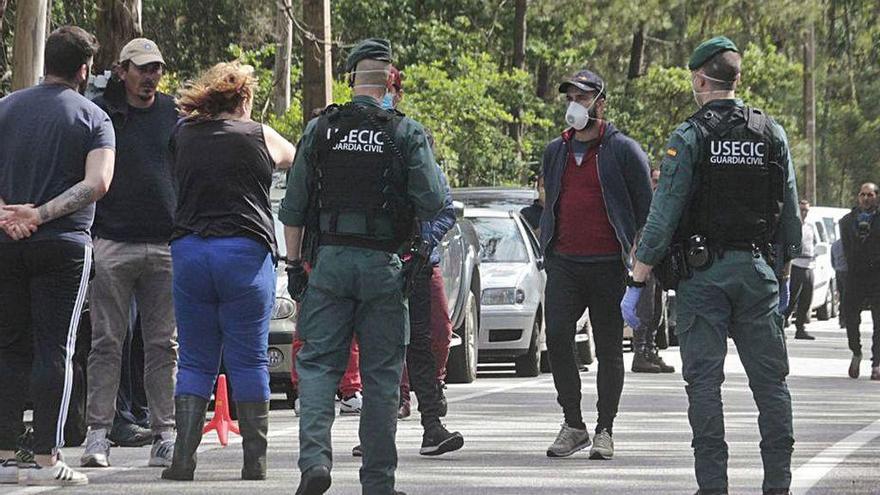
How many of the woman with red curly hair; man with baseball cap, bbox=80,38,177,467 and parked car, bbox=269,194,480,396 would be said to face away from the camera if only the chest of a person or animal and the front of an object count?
1

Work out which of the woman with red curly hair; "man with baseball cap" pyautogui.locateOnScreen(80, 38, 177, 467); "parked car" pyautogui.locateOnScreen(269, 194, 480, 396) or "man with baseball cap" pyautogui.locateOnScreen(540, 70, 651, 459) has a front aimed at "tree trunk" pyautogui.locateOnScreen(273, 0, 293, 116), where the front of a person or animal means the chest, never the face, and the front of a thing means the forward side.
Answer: the woman with red curly hair

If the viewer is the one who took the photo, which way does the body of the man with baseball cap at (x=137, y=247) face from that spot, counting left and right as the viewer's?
facing the viewer

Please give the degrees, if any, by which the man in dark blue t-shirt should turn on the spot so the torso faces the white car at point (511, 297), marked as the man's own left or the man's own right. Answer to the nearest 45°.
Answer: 0° — they already face it

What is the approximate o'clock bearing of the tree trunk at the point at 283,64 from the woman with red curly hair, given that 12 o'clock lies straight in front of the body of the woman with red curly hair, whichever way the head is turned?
The tree trunk is roughly at 12 o'clock from the woman with red curly hair.

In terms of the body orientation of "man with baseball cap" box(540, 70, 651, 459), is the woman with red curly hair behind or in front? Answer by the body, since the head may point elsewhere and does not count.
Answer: in front

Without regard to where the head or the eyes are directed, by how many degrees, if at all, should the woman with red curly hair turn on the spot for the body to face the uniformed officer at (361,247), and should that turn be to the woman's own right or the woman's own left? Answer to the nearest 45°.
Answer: approximately 135° to the woman's own right

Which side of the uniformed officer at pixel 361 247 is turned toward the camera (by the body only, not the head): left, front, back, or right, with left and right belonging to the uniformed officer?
back

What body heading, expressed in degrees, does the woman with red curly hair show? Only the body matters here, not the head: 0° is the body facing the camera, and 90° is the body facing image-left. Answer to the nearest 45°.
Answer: approximately 180°

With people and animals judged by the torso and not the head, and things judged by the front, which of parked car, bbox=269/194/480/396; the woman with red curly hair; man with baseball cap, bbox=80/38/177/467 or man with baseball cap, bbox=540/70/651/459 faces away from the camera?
the woman with red curly hair

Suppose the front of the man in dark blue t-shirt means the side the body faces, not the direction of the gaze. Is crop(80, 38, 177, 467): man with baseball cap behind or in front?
in front
